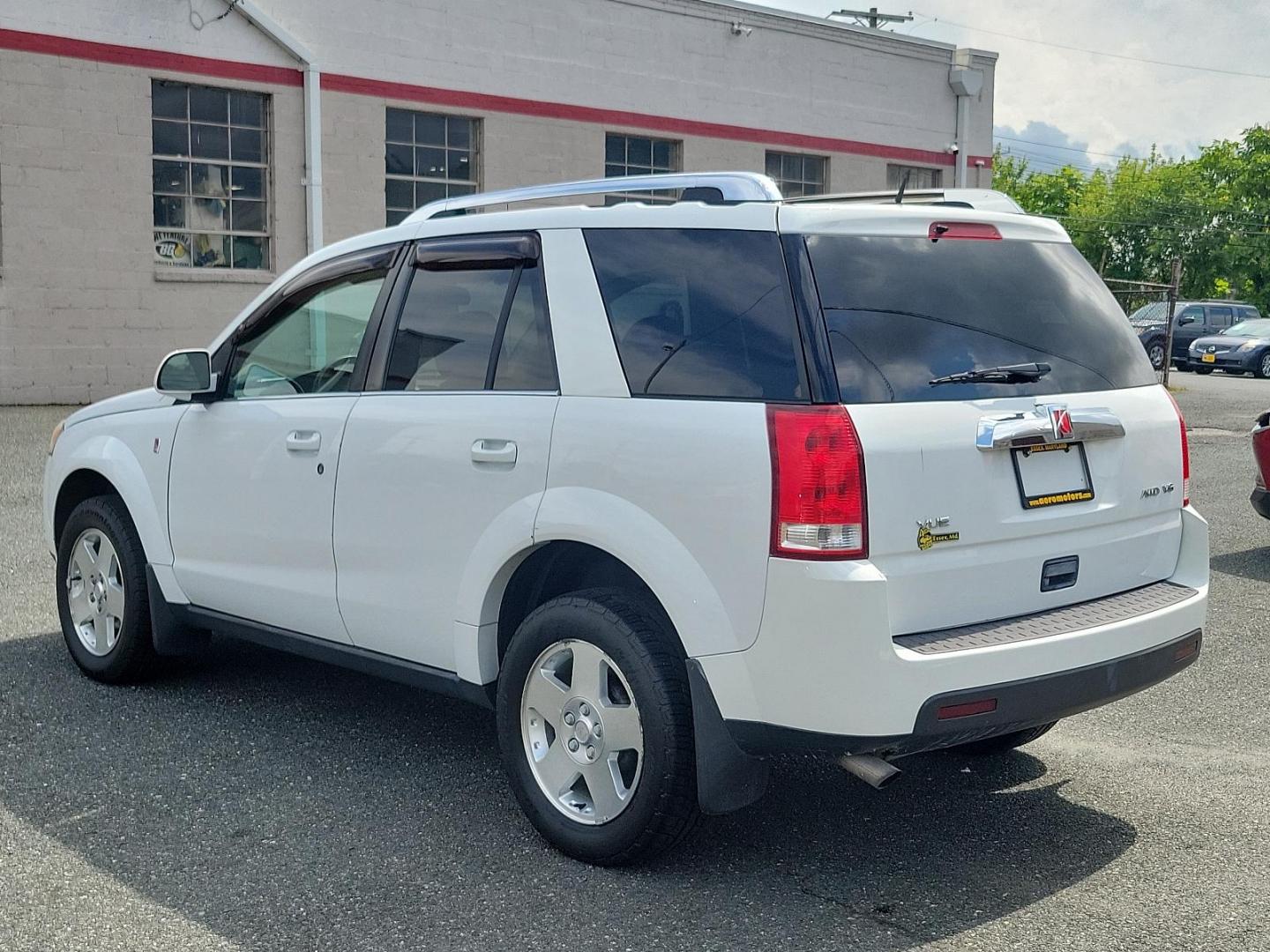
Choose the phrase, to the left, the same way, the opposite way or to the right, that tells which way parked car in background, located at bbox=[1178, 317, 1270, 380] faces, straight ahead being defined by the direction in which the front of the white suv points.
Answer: to the left

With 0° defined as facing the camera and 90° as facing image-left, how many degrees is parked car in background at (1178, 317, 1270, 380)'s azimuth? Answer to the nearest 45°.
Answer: approximately 45°

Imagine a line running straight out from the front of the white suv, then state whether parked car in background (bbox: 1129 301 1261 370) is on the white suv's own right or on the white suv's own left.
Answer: on the white suv's own right

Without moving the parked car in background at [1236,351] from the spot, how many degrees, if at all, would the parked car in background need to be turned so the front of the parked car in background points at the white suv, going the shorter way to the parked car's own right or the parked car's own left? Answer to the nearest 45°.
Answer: approximately 45° to the parked car's own left

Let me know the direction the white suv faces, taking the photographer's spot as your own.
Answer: facing away from the viewer and to the left of the viewer
